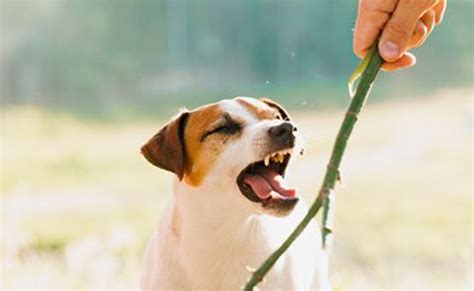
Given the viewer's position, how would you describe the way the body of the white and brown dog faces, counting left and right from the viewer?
facing the viewer and to the right of the viewer
